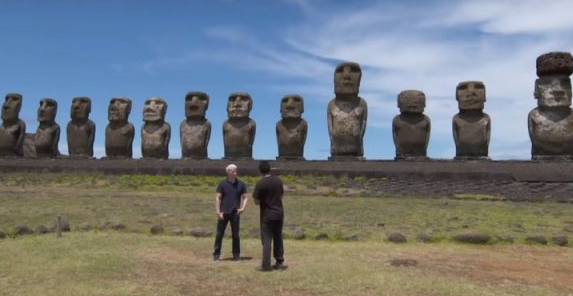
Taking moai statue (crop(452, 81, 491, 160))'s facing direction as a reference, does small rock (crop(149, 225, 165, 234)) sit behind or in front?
in front

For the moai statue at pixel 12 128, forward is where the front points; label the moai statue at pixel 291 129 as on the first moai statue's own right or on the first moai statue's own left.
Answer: on the first moai statue's own left

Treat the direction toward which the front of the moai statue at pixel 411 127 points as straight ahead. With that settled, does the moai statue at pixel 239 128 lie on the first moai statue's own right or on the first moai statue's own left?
on the first moai statue's own right

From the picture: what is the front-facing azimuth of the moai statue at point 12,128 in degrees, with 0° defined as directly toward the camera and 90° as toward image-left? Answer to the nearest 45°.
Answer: approximately 45°

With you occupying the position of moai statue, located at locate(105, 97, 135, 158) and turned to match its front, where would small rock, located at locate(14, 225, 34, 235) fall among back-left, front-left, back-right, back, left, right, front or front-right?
front-left

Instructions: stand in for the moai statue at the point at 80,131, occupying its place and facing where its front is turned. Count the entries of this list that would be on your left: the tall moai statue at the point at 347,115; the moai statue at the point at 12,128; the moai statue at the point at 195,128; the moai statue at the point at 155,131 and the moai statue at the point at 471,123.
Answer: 4

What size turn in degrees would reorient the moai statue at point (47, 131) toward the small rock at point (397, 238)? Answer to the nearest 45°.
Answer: approximately 45° to its left

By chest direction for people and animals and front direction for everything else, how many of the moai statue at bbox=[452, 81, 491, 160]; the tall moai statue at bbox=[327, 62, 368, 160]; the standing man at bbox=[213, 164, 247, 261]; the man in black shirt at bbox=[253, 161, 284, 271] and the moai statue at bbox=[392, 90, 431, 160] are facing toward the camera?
4

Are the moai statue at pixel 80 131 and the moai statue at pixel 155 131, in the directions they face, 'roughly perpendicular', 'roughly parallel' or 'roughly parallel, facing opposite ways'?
roughly parallel

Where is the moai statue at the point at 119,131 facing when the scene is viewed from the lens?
facing the viewer and to the left of the viewer

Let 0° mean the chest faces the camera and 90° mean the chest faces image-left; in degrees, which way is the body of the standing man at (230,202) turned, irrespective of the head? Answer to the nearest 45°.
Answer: approximately 0°

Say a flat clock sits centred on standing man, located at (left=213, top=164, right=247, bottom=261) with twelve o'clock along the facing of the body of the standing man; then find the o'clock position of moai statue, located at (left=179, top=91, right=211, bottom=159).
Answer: The moai statue is roughly at 6 o'clock from the standing man.

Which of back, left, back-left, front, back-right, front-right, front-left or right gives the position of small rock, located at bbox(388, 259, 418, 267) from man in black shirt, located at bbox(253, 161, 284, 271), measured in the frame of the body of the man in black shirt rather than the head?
back-right

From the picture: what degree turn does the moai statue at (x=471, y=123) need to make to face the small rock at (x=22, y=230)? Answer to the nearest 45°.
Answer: approximately 45° to its right

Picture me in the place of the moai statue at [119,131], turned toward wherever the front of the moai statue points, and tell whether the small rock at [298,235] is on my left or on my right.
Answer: on my left

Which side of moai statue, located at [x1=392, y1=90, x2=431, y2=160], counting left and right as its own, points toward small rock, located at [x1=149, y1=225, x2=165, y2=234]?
front

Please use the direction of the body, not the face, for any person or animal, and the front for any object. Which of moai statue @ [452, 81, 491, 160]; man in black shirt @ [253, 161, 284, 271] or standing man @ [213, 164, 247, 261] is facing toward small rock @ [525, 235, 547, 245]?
the moai statue

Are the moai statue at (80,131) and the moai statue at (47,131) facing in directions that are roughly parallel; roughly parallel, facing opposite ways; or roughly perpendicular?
roughly parallel
